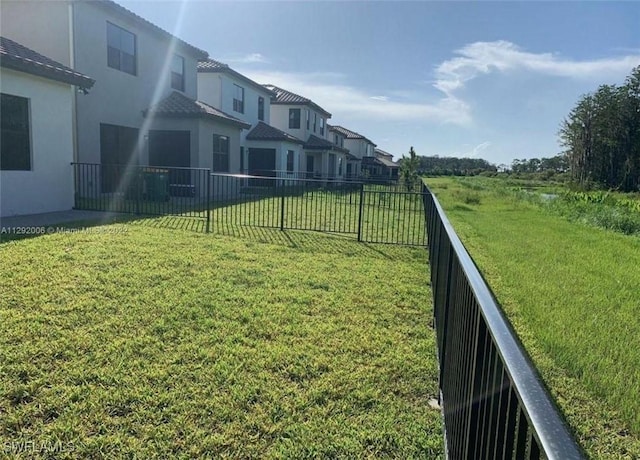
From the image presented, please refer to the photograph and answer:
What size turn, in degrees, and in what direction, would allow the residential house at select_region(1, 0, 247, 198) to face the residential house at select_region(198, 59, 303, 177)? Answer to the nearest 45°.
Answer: approximately 90° to its right

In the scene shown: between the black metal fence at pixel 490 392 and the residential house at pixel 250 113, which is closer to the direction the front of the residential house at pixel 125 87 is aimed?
the residential house

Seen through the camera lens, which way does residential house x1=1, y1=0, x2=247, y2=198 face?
facing away from the viewer and to the left of the viewer

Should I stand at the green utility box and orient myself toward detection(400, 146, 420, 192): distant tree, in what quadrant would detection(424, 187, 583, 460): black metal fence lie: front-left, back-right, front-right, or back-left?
back-right

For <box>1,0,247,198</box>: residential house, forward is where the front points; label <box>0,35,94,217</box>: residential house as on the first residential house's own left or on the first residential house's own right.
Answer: on the first residential house's own left

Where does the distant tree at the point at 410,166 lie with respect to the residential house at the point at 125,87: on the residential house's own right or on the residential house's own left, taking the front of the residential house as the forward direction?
on the residential house's own right

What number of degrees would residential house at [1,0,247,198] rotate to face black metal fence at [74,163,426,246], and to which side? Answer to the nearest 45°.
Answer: approximately 180°

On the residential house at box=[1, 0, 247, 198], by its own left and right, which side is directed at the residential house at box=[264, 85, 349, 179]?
right

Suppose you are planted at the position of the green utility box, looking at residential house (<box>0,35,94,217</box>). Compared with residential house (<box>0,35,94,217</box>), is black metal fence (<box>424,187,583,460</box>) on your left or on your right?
left
